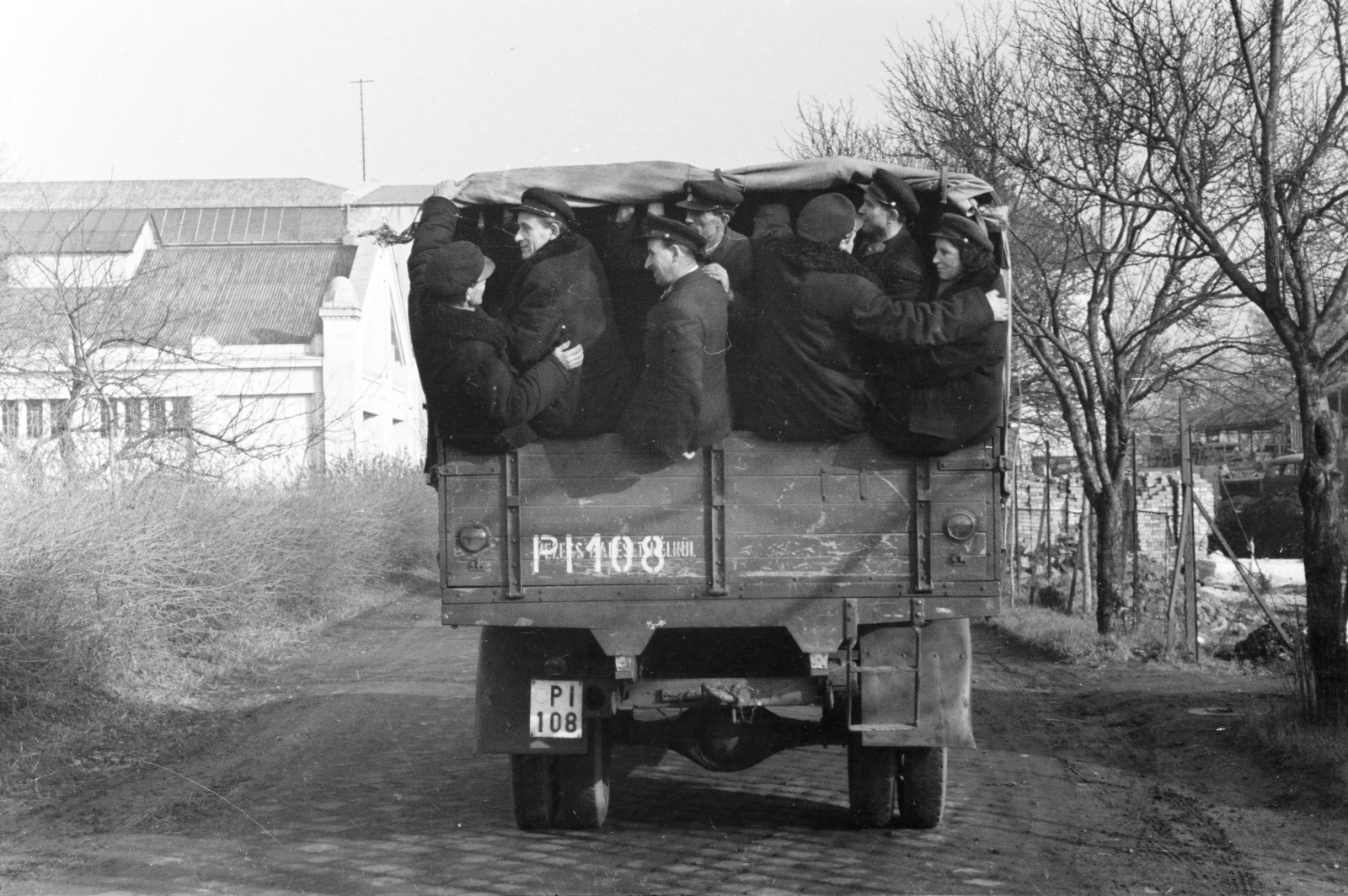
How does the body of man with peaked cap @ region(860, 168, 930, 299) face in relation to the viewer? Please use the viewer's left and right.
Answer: facing to the left of the viewer

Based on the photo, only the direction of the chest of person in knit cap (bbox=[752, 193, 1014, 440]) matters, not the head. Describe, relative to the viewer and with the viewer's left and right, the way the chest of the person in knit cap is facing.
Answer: facing away from the viewer and to the right of the viewer

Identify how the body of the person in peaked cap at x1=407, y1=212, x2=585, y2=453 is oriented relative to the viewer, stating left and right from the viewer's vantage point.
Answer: facing away from the viewer and to the right of the viewer

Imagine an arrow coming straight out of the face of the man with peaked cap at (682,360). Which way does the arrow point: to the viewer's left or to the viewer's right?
to the viewer's left

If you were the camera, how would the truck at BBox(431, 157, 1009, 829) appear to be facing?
facing away from the viewer

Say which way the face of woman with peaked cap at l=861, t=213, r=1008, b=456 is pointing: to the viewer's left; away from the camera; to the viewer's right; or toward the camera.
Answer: to the viewer's left
